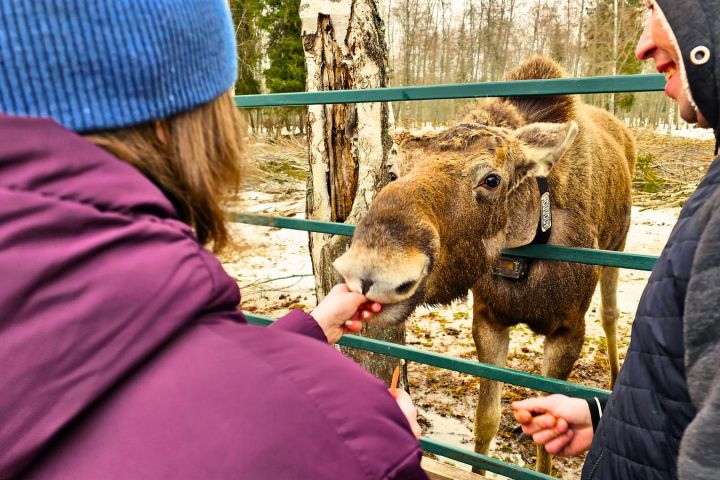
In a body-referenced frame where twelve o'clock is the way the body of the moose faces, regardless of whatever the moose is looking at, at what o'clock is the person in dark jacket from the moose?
The person in dark jacket is roughly at 10 o'clock from the moose.

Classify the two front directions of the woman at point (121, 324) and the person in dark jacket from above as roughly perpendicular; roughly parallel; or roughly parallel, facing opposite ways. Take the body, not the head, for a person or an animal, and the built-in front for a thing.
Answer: roughly perpendicular

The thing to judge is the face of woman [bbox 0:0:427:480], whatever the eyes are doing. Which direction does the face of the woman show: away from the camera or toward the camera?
away from the camera

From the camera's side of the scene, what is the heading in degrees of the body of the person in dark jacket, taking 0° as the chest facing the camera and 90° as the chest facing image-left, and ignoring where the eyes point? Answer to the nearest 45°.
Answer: approximately 90°

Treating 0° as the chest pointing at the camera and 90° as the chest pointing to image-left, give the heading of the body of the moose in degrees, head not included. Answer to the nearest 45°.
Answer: approximately 45°

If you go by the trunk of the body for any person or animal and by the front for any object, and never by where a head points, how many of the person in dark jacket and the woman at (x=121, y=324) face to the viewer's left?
1

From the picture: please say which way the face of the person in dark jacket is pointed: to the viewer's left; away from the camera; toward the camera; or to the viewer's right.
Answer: to the viewer's left

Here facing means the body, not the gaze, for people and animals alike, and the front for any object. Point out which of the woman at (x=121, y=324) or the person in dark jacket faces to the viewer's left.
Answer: the person in dark jacket

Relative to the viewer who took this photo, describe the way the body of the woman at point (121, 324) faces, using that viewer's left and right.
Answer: facing away from the viewer and to the right of the viewer
